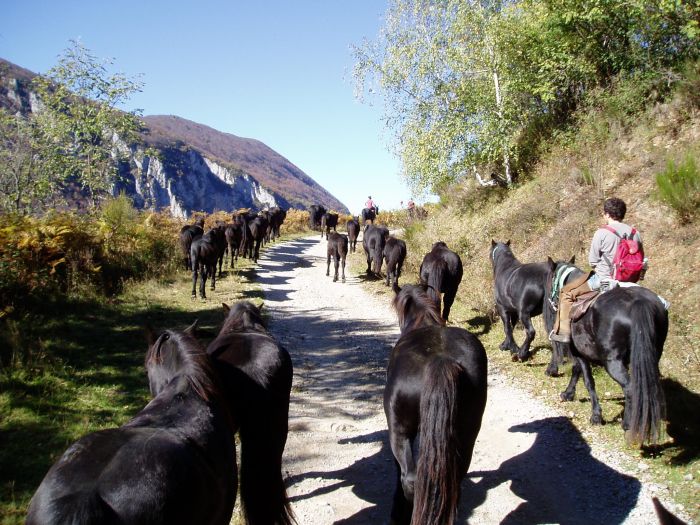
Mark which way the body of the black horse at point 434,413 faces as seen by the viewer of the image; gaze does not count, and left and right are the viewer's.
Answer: facing away from the viewer

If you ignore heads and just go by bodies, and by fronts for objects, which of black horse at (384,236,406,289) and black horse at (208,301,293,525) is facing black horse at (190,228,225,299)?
black horse at (208,301,293,525)

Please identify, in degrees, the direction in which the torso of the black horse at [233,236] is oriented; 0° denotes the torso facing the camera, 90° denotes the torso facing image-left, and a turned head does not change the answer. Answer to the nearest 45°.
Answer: approximately 180°

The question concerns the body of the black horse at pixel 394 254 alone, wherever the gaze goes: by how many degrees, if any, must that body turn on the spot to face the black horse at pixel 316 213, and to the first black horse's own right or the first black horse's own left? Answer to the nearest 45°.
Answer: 0° — it already faces it

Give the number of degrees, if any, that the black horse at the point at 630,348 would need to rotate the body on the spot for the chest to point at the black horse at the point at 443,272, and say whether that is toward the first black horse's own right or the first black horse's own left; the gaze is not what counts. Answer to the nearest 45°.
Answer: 0° — it already faces it

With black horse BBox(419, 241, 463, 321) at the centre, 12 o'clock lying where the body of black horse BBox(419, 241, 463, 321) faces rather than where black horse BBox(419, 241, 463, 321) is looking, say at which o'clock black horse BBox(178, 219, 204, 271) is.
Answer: black horse BBox(178, 219, 204, 271) is roughly at 10 o'clock from black horse BBox(419, 241, 463, 321).

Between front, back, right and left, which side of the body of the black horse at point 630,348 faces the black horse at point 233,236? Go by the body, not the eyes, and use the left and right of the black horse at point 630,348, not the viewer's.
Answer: front

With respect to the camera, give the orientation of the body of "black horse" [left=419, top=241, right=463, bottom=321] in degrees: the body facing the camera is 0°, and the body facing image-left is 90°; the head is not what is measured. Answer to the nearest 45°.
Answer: approximately 180°

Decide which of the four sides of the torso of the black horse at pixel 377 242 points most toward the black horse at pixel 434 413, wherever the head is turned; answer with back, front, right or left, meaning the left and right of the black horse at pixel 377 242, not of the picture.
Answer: back

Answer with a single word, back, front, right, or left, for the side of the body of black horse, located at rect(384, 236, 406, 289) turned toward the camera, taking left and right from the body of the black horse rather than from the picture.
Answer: back

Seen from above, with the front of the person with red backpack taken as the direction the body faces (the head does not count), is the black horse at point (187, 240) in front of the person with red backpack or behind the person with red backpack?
in front

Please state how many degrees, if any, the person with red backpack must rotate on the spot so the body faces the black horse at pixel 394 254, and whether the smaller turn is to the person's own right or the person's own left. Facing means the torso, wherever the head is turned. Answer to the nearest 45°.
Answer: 0° — they already face it

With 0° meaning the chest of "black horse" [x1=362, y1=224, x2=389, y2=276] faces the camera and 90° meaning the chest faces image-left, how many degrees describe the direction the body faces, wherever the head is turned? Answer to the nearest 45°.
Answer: approximately 180°
